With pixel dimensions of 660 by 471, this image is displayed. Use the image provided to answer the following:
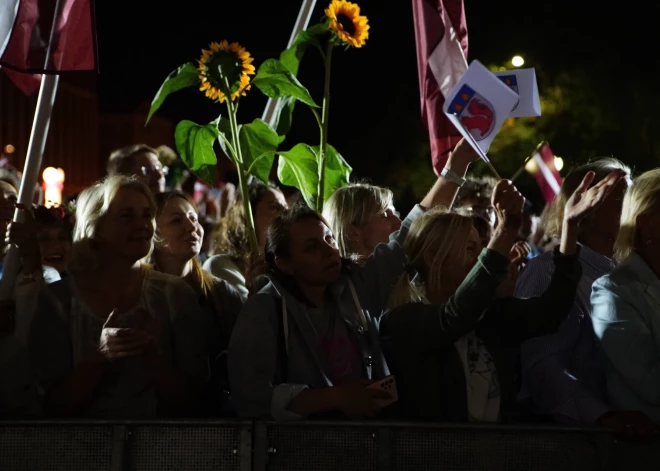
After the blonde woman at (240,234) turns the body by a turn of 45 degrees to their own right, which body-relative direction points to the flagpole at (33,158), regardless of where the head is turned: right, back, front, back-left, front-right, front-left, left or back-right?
front-right

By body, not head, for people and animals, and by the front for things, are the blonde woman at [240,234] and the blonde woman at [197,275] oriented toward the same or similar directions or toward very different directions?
same or similar directions

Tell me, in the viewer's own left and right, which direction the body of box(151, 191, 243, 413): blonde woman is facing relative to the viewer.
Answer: facing the viewer and to the right of the viewer

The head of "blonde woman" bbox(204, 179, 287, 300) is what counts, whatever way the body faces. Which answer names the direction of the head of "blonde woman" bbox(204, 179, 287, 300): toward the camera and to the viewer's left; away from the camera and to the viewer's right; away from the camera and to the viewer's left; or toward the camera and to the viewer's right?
toward the camera and to the viewer's right
